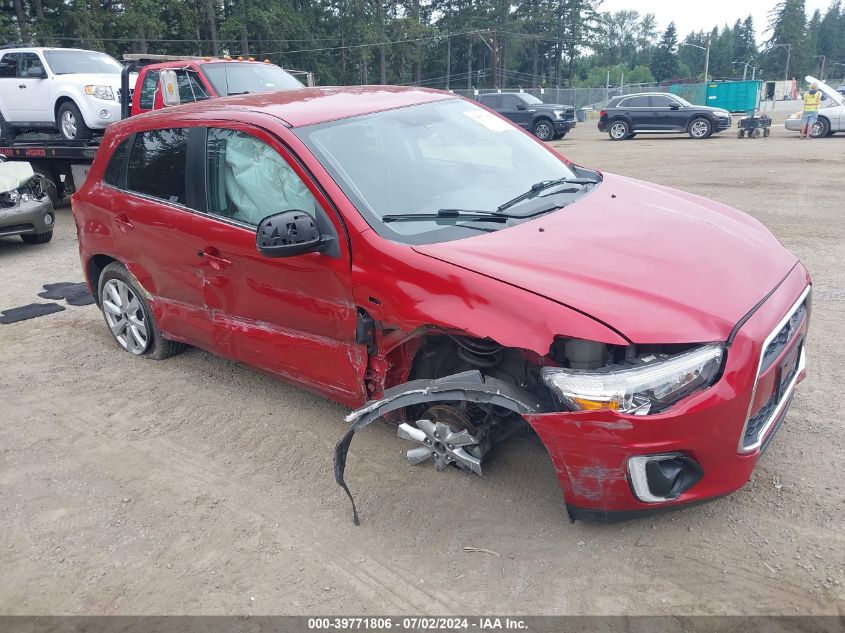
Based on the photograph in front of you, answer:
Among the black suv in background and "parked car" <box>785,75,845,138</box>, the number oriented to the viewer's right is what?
1

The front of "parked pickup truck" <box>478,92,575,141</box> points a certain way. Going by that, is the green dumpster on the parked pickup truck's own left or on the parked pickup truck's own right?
on the parked pickup truck's own left

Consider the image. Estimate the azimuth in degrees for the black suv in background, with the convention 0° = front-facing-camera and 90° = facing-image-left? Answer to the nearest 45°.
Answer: approximately 270°

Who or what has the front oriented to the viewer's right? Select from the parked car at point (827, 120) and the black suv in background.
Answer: the black suv in background

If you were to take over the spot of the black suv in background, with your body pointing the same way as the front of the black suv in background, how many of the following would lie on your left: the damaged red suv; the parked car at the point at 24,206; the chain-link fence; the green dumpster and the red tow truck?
2

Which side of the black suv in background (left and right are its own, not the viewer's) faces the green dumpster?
left

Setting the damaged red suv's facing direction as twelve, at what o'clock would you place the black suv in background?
The black suv in background is roughly at 8 o'clock from the damaged red suv.

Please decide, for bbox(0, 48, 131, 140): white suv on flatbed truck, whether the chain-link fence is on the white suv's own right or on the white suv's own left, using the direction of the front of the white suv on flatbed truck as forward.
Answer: on the white suv's own left

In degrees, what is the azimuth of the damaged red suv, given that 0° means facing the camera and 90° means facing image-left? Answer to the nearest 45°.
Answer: approximately 315°

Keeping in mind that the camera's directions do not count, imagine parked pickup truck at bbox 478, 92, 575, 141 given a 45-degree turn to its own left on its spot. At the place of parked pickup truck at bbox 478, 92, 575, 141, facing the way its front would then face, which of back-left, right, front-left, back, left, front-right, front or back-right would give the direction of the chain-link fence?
left

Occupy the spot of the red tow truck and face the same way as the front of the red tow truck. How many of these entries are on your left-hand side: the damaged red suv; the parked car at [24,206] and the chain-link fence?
1

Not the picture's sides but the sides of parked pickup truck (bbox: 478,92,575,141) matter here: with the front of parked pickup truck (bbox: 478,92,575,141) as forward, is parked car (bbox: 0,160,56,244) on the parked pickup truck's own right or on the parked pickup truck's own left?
on the parked pickup truck's own right

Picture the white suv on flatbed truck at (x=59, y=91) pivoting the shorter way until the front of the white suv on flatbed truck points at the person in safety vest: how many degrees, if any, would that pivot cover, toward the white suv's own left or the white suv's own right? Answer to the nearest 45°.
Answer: approximately 45° to the white suv's own left

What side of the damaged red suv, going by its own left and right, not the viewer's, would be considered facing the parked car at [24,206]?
back

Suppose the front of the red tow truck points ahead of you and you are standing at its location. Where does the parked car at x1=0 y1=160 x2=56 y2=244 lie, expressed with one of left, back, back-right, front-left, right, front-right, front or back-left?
right

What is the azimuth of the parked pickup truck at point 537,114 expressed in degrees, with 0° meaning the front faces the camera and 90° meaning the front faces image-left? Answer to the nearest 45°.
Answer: approximately 315°
